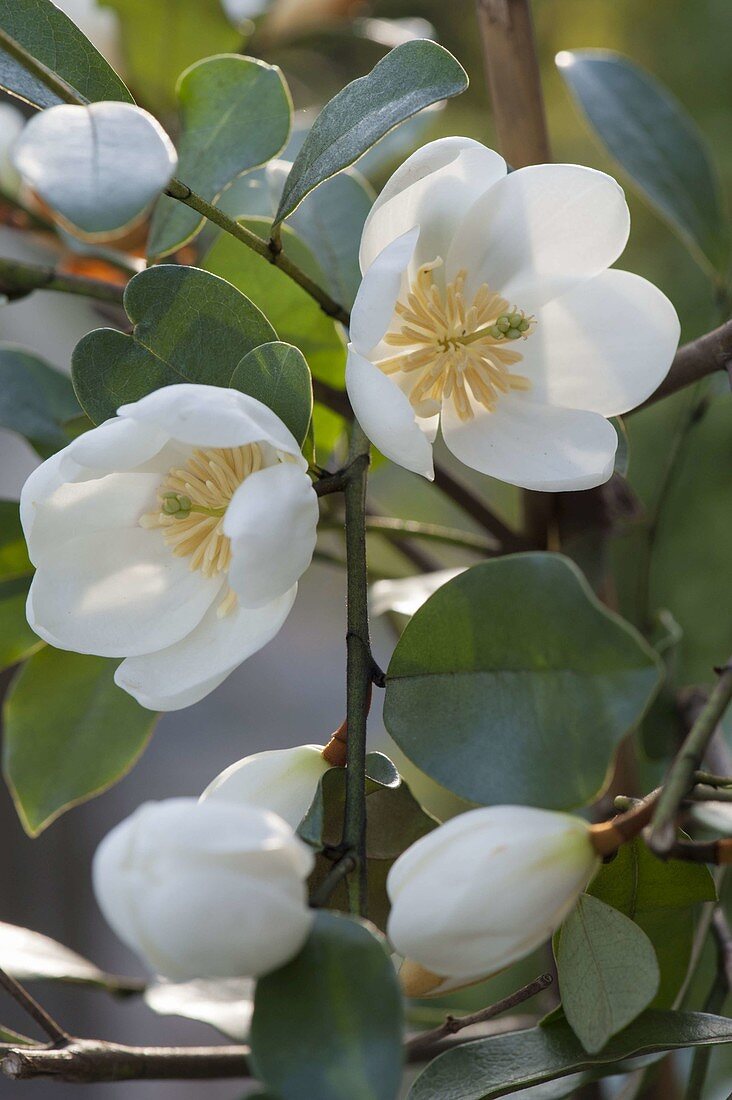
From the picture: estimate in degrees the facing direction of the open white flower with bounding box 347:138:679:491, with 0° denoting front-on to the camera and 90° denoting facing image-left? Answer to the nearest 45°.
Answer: approximately 315°

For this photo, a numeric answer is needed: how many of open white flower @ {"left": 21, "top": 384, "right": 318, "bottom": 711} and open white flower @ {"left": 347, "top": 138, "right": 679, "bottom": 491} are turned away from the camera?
0
